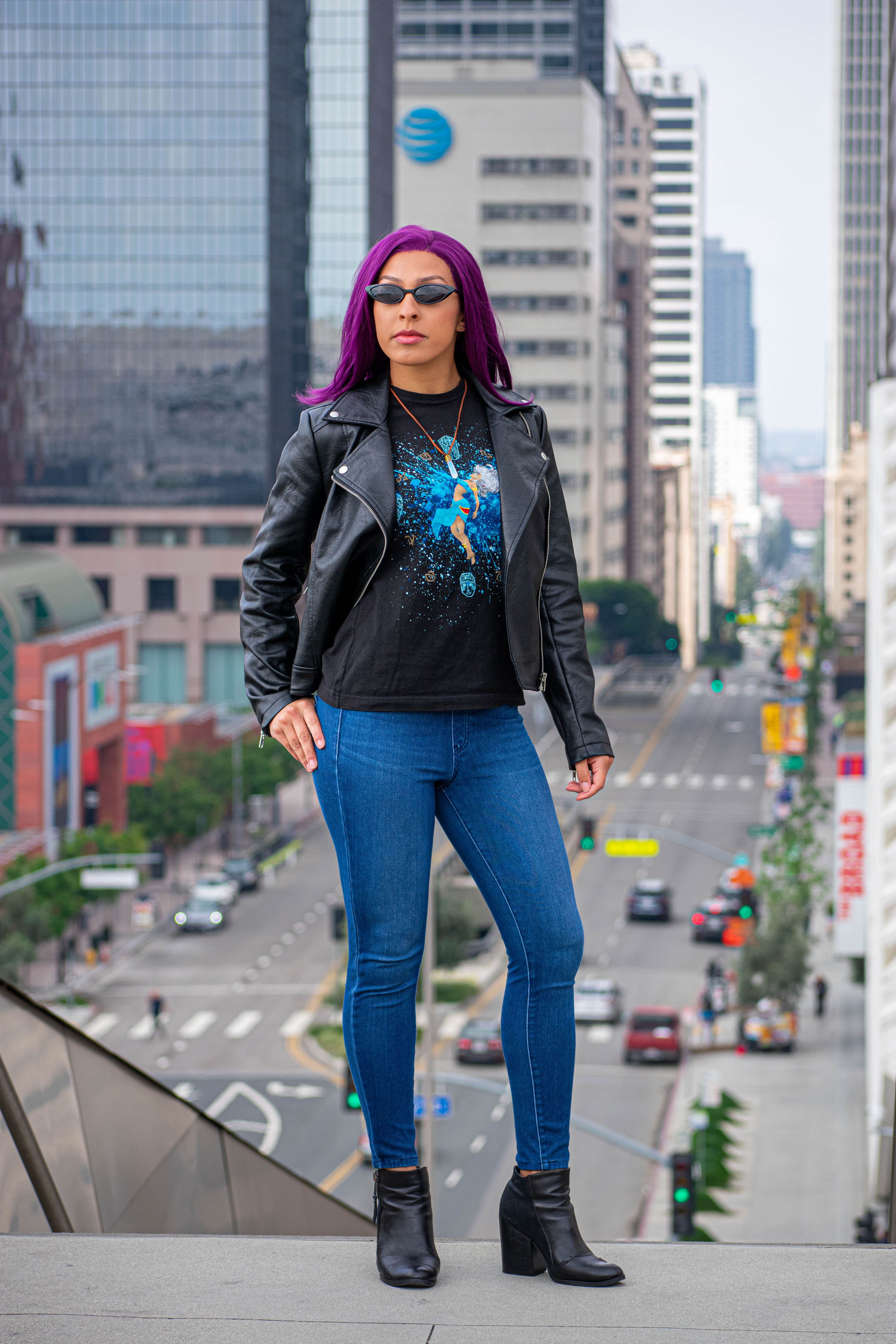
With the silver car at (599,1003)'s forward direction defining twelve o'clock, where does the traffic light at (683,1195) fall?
The traffic light is roughly at 6 o'clock from the silver car.

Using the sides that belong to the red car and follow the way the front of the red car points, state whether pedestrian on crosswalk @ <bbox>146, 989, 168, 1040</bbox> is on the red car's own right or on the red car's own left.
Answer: on the red car's own left

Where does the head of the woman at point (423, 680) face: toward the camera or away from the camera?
toward the camera

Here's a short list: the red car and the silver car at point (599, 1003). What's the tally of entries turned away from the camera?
2

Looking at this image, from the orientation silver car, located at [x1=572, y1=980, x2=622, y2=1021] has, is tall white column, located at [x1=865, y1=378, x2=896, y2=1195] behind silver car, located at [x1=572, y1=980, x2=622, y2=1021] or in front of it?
behind

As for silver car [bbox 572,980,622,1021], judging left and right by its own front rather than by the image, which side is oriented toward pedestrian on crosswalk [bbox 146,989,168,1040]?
left

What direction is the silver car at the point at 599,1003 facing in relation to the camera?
away from the camera

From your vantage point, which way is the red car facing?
away from the camera

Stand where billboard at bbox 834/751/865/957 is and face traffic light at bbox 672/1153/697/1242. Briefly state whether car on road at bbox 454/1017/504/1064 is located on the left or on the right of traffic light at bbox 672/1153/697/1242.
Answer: right

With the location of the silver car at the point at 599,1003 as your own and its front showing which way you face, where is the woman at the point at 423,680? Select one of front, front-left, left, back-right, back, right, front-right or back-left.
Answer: back

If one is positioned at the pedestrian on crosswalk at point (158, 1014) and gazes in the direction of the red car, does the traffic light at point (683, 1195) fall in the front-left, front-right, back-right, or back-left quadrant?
front-right

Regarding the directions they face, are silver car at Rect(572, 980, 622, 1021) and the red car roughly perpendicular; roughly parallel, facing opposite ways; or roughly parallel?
roughly parallel
